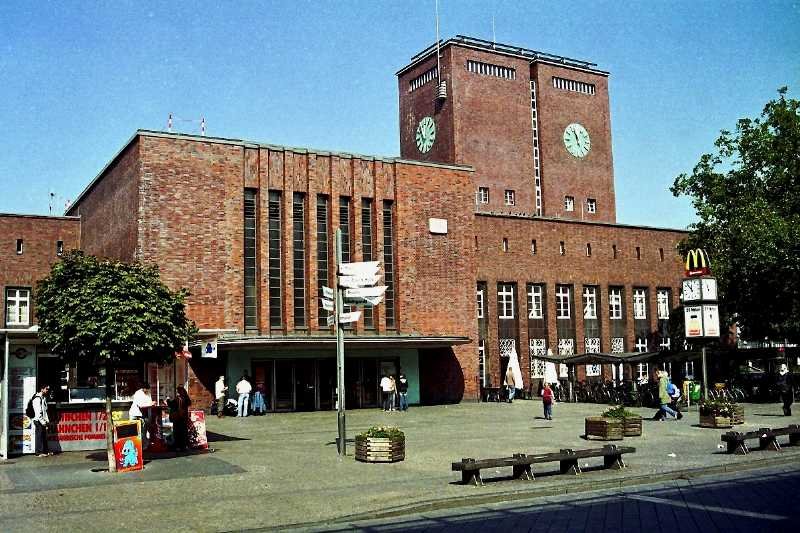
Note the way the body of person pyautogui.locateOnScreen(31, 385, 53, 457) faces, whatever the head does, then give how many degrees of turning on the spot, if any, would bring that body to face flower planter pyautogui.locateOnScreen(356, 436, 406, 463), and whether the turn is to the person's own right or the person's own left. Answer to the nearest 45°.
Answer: approximately 45° to the person's own right

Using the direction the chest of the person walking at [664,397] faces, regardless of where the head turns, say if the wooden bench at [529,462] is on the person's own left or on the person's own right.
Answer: on the person's own left

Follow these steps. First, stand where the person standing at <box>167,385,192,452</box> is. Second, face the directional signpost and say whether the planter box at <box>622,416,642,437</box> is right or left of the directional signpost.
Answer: left

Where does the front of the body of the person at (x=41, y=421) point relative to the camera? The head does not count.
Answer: to the viewer's right

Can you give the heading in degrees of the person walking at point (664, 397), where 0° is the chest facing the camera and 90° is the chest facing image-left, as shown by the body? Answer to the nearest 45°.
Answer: approximately 90°

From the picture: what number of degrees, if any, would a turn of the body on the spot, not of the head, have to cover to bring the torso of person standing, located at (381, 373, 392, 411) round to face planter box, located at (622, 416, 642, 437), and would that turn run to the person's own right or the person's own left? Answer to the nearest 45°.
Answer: approximately 135° to the person's own right
